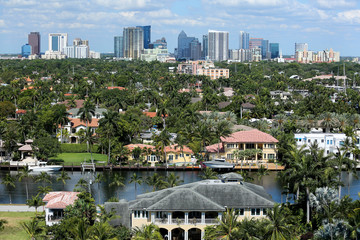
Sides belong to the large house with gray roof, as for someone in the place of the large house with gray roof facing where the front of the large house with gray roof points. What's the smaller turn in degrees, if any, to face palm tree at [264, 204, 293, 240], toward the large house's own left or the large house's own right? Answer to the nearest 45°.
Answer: approximately 45° to the large house's own left

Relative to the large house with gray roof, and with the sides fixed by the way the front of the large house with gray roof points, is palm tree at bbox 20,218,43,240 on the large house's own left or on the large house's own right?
on the large house's own right

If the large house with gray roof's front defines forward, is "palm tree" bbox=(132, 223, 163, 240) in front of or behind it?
in front

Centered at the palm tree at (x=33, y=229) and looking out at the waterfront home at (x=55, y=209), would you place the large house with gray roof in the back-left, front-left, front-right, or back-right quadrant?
front-right

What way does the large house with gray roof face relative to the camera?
toward the camera

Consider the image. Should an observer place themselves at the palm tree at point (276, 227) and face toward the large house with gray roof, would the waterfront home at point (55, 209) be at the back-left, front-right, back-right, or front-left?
front-left

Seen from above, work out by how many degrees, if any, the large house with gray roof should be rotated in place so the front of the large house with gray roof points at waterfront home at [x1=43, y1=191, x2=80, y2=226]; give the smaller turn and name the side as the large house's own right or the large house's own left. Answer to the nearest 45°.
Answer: approximately 90° to the large house's own right

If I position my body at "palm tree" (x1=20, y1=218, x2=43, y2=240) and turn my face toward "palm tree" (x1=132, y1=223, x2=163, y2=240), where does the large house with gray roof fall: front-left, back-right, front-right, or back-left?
front-left
